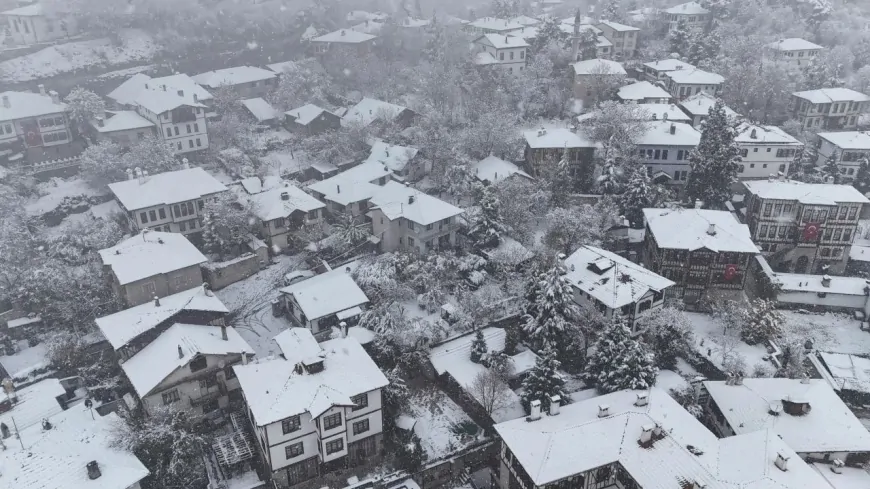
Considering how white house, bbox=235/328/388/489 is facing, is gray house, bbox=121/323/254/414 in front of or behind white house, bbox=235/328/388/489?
behind

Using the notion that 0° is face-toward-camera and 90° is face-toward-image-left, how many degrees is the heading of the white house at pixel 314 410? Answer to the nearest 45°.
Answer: approximately 315°

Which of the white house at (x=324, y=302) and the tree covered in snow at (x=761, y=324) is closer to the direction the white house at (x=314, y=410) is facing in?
the tree covered in snow

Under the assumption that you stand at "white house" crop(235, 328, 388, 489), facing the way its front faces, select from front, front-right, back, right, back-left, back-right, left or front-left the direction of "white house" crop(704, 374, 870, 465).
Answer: front-left

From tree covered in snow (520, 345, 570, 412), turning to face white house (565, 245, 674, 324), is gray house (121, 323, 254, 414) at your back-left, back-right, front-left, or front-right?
back-left

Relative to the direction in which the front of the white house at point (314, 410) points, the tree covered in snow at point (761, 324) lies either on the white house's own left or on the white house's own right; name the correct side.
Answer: on the white house's own left

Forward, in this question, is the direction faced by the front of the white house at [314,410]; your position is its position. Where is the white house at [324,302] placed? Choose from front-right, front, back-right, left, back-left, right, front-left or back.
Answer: back-left

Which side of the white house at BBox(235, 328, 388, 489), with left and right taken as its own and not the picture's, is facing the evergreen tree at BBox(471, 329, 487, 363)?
left

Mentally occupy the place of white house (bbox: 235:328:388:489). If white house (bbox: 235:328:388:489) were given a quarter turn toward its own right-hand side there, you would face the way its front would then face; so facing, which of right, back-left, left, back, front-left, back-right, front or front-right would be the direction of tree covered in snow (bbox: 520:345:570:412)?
back-left
